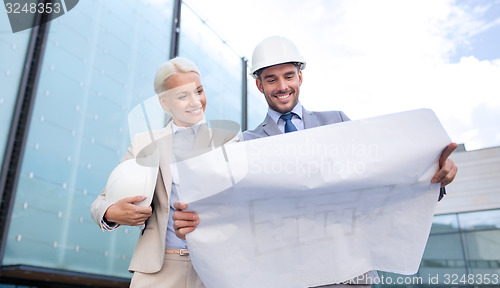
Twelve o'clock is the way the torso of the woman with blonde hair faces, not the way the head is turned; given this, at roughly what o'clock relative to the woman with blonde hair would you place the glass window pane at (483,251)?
The glass window pane is roughly at 9 o'clock from the woman with blonde hair.

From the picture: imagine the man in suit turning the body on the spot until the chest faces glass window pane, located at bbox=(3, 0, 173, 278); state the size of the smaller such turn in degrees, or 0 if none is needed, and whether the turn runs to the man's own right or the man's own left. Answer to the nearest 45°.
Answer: approximately 135° to the man's own right

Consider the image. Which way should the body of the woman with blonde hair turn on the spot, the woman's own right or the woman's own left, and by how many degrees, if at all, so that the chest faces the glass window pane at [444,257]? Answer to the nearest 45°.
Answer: approximately 90° to the woman's own left

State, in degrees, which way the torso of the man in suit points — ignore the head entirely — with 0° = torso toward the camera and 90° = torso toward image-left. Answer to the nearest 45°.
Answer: approximately 0°

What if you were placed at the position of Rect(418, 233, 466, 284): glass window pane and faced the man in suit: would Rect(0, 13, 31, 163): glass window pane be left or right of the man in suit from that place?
right

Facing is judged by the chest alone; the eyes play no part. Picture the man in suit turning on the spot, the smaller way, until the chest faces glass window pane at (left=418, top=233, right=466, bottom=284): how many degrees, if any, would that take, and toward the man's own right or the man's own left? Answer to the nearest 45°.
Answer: approximately 180°

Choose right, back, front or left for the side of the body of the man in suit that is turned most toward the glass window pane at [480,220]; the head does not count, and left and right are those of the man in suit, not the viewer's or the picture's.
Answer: back
